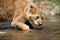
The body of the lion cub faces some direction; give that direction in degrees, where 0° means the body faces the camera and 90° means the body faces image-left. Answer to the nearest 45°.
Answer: approximately 315°
